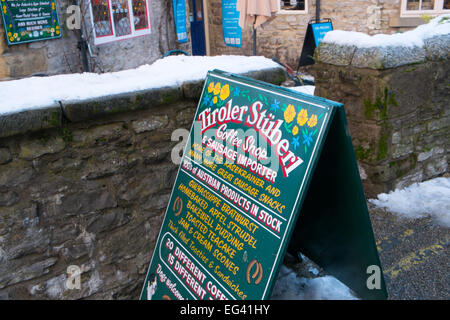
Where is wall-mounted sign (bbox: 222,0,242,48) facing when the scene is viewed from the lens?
facing the viewer

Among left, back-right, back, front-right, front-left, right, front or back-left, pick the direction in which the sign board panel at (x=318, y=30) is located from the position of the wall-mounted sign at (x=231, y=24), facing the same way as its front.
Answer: front-left

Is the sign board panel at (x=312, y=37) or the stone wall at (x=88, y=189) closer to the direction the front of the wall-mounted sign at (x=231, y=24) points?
the stone wall

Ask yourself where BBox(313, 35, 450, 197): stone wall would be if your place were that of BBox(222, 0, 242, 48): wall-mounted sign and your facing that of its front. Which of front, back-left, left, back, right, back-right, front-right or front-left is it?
front

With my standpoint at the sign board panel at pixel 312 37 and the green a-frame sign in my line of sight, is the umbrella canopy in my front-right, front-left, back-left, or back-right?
front-right

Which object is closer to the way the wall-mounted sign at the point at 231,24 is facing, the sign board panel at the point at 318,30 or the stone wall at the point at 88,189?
the stone wall

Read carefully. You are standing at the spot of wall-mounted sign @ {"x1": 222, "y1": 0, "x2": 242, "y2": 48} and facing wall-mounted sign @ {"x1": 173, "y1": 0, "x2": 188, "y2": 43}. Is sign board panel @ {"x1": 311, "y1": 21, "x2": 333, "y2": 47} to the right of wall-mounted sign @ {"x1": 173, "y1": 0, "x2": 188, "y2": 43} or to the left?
left

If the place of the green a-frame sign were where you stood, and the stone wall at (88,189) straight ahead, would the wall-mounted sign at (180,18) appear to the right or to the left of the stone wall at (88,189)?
right

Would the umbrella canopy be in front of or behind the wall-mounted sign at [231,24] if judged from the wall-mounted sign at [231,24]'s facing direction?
in front

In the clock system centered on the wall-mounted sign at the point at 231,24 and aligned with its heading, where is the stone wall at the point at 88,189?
The stone wall is roughly at 12 o'clock from the wall-mounted sign.

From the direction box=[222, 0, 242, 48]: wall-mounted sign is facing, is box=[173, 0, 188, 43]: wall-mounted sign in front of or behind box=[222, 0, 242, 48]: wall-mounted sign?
in front

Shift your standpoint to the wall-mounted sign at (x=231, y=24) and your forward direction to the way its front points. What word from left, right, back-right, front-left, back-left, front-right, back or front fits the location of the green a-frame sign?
front
